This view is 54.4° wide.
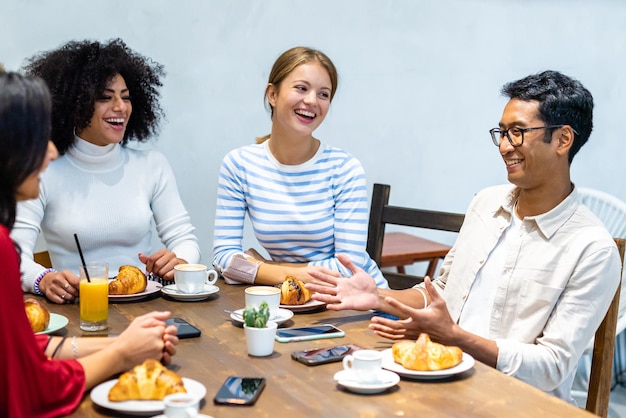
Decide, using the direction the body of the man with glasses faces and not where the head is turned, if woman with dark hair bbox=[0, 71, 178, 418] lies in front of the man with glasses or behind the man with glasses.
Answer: in front

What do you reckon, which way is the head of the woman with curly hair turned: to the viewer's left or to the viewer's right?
to the viewer's right

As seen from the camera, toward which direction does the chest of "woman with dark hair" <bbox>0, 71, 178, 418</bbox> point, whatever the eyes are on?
to the viewer's right

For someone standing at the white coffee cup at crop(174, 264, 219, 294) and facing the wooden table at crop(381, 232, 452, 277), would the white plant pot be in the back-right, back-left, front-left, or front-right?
back-right

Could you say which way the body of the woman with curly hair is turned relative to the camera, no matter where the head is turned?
toward the camera

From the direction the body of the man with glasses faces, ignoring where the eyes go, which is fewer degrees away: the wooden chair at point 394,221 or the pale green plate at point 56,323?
the pale green plate

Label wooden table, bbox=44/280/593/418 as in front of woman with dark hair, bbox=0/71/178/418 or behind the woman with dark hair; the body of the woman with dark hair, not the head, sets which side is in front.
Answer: in front

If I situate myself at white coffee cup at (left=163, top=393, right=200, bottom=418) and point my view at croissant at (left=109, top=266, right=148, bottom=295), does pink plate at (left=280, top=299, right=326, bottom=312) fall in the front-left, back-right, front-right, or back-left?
front-right

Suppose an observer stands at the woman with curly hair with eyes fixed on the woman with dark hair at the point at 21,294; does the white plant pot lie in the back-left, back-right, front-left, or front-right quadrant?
front-left

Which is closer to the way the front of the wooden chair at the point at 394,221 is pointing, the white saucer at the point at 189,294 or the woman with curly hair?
the white saucer

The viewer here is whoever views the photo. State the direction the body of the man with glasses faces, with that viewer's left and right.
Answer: facing the viewer and to the left of the viewer

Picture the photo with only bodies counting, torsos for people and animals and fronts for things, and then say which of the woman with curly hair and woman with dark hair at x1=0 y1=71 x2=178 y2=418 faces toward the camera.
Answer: the woman with curly hair

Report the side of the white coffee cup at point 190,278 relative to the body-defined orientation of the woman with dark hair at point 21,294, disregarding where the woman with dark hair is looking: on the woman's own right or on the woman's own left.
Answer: on the woman's own left

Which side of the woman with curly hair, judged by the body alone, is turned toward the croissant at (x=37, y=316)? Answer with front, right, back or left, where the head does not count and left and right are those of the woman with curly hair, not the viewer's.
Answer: front

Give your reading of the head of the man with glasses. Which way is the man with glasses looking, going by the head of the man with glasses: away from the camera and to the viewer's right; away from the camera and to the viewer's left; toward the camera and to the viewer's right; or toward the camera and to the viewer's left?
toward the camera and to the viewer's left
